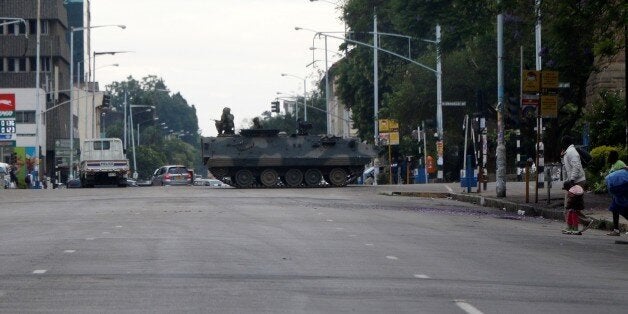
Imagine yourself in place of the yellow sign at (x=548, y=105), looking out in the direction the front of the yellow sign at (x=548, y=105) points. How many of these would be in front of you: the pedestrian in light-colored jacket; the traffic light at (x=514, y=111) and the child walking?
2

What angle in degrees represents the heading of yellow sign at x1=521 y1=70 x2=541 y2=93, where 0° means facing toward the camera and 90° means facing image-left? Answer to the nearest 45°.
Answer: approximately 0°

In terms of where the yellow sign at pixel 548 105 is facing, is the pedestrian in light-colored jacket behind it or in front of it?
in front

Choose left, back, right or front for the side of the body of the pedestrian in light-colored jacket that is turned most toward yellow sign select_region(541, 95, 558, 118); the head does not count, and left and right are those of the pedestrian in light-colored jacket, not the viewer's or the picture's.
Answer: right

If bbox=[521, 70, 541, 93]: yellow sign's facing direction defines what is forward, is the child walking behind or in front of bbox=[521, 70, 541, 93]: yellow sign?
in front

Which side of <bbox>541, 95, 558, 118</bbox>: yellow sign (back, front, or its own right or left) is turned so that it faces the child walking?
front

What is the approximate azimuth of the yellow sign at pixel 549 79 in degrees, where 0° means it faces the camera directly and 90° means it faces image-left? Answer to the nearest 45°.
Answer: approximately 0°

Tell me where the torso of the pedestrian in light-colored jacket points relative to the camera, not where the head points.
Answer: to the viewer's left

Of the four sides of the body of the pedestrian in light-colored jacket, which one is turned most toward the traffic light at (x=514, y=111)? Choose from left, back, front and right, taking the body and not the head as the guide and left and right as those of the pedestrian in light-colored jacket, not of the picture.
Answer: right

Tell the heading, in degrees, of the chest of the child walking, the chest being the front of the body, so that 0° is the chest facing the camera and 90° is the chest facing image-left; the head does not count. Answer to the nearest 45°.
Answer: approximately 90°
